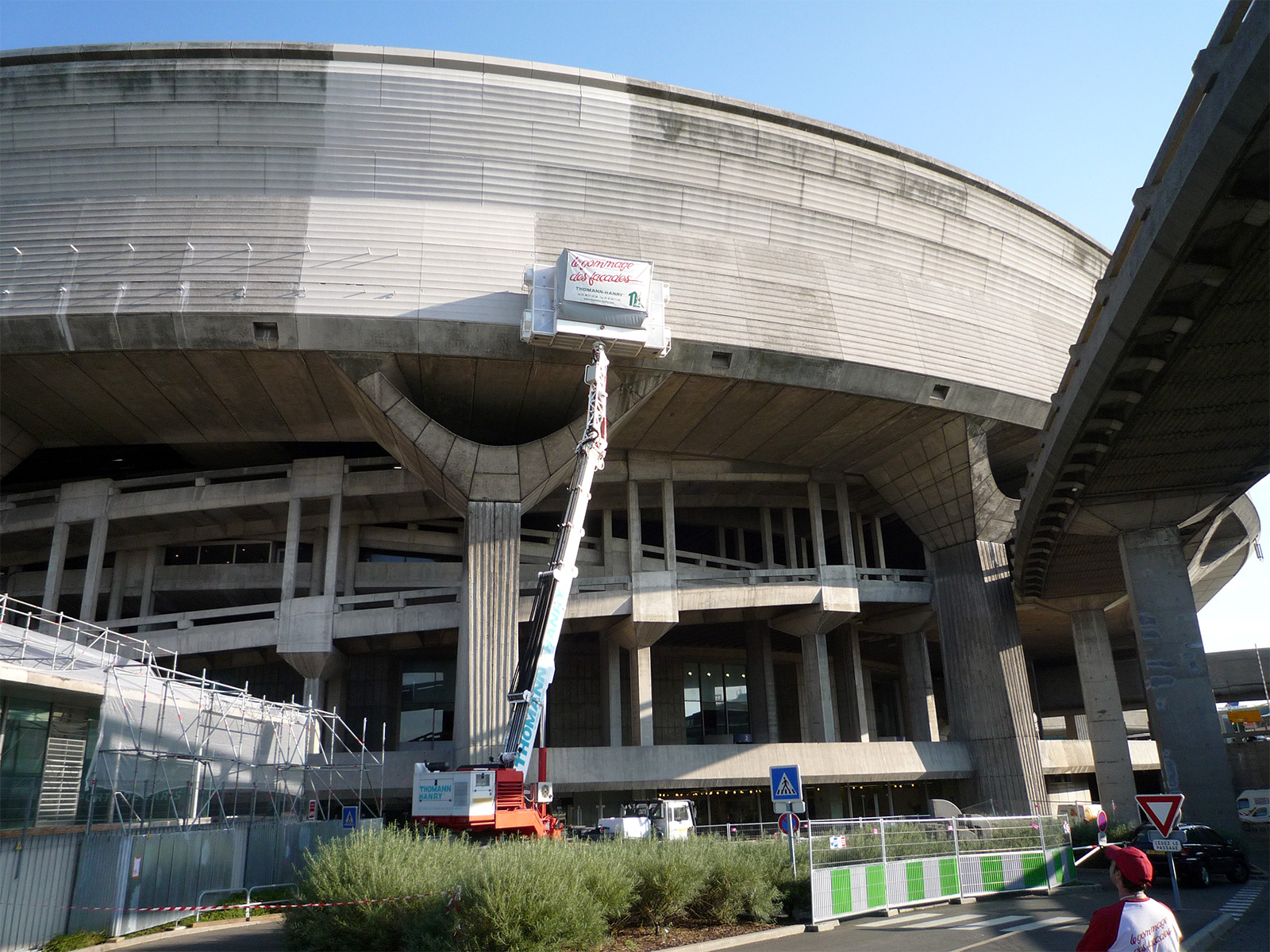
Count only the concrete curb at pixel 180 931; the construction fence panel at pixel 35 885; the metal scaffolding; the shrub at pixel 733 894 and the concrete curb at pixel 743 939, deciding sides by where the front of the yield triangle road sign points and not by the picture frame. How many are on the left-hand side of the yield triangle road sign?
0

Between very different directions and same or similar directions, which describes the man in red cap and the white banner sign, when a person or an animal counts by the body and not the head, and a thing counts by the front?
very different directions

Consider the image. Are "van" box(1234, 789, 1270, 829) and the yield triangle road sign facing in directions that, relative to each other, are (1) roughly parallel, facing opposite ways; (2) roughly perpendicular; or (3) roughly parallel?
roughly perpendicular

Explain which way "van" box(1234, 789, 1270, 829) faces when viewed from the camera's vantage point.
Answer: facing to the left of the viewer

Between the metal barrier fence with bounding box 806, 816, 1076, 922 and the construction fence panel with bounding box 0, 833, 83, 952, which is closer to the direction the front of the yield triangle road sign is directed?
the construction fence panel

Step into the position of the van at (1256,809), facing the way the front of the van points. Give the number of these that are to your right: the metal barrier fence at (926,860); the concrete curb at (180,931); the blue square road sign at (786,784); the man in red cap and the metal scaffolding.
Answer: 0

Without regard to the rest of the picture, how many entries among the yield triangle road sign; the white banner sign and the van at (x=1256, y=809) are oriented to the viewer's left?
1

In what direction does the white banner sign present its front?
toward the camera

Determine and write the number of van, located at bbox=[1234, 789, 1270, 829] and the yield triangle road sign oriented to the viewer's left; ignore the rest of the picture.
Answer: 1

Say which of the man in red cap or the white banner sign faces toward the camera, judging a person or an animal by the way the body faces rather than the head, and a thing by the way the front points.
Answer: the white banner sign

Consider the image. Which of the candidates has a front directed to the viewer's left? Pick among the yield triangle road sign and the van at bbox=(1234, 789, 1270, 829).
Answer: the van

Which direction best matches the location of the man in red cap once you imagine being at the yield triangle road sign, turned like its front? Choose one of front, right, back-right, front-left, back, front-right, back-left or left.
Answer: front

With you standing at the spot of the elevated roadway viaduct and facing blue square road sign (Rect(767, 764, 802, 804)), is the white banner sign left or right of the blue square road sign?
right

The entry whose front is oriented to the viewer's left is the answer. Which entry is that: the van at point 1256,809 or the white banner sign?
the van

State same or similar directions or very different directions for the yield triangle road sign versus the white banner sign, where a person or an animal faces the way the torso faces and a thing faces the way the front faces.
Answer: same or similar directions

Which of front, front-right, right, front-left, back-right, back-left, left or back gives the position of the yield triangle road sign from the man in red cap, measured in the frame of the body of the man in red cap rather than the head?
front-right

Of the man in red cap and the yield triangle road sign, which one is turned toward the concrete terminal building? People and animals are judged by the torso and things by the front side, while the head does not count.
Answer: the man in red cap

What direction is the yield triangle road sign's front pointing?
toward the camera

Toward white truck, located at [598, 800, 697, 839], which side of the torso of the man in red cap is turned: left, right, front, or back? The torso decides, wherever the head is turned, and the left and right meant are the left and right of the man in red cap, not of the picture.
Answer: front
